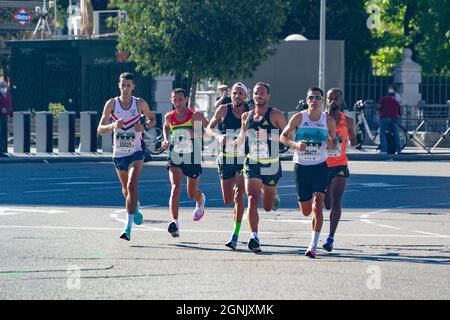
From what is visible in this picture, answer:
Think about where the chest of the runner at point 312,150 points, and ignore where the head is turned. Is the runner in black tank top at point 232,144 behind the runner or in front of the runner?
behind

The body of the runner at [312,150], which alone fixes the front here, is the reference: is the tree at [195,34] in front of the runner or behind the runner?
behind

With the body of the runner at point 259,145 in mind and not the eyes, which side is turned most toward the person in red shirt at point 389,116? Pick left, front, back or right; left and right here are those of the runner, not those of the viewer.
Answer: back

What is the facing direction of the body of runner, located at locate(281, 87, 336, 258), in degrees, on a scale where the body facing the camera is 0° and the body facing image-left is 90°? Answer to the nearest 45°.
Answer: approximately 0°

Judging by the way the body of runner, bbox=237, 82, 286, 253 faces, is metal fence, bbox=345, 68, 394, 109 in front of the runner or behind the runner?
behind

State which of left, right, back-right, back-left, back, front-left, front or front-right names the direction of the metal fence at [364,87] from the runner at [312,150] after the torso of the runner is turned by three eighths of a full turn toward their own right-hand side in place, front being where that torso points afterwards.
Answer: front-right

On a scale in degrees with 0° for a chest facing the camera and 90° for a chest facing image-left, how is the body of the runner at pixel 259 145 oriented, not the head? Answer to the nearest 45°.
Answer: approximately 0°

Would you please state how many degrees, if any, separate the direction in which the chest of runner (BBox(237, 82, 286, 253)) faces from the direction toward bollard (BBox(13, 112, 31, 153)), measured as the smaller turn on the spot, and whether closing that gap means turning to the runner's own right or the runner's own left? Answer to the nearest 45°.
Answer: approximately 180°

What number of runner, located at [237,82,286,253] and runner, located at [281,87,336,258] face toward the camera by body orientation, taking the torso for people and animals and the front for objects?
2

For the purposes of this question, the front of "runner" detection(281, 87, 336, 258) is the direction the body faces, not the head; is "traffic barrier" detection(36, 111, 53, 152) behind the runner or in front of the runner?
behind
